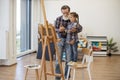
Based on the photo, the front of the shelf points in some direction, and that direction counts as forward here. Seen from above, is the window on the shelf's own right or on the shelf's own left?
on the shelf's own right

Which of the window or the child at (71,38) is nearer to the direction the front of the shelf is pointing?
the child

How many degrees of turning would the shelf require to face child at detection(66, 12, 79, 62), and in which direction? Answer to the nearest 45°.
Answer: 0° — it already faces them

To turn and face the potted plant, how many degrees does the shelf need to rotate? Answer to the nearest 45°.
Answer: approximately 90° to its left

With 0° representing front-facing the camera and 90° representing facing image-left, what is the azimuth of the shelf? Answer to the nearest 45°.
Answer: approximately 0°
